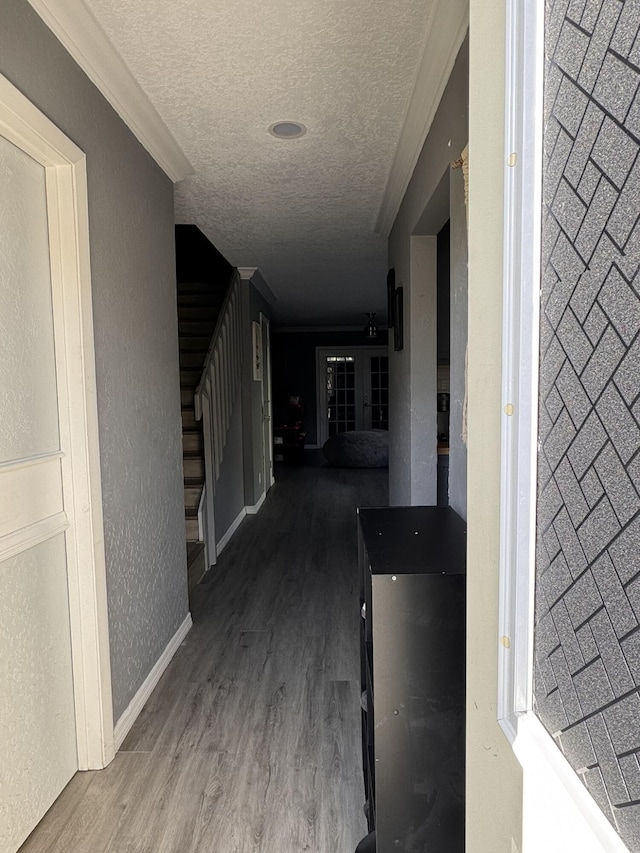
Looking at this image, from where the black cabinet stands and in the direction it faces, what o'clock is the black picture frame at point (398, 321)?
The black picture frame is roughly at 3 o'clock from the black cabinet.

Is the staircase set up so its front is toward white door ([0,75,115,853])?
yes

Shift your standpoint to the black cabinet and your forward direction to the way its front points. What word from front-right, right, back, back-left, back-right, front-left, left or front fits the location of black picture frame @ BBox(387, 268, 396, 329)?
right

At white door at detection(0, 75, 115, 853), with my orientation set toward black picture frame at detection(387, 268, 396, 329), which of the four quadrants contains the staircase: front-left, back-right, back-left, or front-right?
front-left

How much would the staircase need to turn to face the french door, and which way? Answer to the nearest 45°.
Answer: approximately 135° to its left

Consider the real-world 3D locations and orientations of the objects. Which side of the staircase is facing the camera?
front

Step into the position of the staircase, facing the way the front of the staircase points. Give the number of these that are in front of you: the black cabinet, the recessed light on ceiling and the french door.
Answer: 2

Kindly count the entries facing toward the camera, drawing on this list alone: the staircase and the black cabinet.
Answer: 1

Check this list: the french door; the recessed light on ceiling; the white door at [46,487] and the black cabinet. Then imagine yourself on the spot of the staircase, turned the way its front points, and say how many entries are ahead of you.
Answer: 3

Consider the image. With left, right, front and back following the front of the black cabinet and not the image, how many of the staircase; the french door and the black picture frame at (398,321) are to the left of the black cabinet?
0

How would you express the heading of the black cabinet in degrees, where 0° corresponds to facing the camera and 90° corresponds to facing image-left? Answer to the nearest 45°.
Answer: approximately 90°

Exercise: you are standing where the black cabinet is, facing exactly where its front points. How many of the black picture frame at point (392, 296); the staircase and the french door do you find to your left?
0

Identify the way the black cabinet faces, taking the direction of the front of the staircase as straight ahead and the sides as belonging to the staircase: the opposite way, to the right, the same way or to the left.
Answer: to the right
